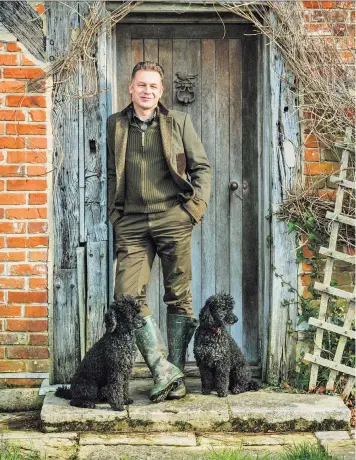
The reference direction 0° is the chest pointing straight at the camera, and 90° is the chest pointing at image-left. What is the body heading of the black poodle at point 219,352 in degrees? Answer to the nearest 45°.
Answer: approximately 45°

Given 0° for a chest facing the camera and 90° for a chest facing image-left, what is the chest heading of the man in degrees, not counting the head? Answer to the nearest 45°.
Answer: approximately 0°
